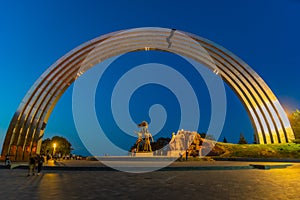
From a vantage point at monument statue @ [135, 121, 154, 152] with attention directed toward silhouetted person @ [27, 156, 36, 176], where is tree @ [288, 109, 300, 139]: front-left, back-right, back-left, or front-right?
back-left

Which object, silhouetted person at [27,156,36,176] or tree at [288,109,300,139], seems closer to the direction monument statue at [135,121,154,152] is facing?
the silhouetted person

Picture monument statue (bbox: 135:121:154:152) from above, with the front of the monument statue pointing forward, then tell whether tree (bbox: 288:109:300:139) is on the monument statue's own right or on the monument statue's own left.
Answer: on the monument statue's own left

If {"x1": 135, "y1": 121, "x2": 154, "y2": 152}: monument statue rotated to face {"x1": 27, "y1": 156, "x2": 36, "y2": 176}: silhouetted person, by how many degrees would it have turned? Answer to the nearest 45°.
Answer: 0° — it already faces them

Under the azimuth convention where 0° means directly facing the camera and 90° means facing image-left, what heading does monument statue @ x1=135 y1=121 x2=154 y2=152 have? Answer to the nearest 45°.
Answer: approximately 0°
